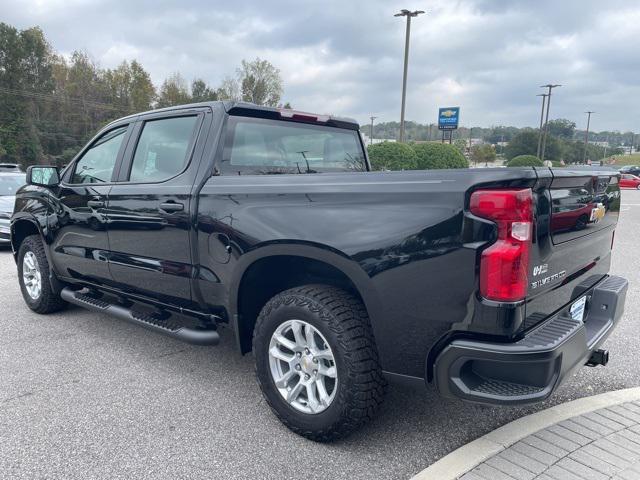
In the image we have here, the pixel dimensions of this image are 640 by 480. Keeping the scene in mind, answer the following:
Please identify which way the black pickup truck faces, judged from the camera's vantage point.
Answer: facing away from the viewer and to the left of the viewer

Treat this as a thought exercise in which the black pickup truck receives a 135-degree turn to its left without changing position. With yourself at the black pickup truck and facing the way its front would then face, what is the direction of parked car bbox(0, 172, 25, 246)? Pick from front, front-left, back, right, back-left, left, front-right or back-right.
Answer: back-right

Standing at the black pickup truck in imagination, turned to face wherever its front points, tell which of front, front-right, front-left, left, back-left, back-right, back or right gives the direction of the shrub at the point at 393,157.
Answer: front-right

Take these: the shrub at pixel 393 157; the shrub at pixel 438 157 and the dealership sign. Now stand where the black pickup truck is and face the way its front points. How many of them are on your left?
0

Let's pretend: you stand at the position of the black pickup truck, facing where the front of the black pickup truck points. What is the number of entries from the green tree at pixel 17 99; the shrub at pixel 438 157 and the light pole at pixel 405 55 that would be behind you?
0

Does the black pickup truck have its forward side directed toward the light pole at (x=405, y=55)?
no

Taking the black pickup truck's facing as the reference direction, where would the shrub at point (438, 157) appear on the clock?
The shrub is roughly at 2 o'clock from the black pickup truck.

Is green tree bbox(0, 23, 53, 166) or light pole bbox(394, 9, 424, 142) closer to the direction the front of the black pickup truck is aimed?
the green tree

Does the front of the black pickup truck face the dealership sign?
no

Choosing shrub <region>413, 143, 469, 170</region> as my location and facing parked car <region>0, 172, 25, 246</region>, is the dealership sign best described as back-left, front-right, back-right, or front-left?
back-right

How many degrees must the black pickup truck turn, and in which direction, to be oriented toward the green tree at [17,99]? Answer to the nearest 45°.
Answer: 0° — it already faces it
